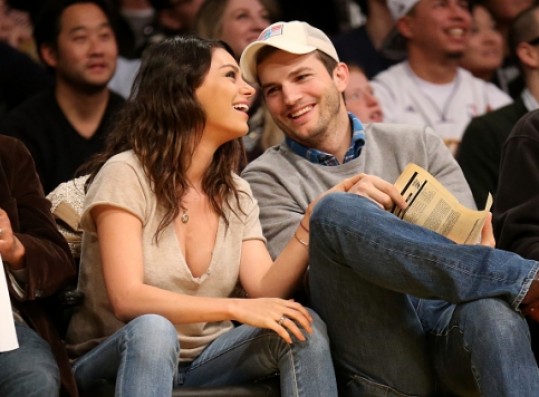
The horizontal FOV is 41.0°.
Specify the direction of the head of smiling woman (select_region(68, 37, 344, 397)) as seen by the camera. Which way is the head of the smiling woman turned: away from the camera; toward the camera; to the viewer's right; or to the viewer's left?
to the viewer's right

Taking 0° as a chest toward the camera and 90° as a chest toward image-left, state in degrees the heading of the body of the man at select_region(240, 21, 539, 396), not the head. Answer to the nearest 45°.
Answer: approximately 0°

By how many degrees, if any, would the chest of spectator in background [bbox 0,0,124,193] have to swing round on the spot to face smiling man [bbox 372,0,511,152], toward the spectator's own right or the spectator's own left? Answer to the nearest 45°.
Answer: approximately 45° to the spectator's own left

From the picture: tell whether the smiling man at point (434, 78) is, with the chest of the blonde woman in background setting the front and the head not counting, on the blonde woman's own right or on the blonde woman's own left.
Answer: on the blonde woman's own left

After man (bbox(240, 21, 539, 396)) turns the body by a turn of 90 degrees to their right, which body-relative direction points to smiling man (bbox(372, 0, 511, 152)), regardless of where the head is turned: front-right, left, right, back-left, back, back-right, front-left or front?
right

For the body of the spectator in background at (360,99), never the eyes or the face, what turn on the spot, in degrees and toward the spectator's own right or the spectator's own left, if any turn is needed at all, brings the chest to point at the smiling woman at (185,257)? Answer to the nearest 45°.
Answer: approximately 45° to the spectator's own right

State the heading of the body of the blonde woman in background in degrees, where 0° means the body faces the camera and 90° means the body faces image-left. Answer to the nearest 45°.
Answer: approximately 315°

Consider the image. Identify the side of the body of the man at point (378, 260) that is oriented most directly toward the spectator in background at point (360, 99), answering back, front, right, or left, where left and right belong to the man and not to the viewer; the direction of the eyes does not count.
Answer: back

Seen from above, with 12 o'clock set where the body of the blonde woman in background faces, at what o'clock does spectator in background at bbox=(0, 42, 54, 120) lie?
The spectator in background is roughly at 4 o'clock from the blonde woman in background.

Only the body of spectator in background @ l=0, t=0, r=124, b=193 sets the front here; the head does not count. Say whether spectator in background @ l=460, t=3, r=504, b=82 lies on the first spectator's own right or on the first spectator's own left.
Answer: on the first spectator's own left

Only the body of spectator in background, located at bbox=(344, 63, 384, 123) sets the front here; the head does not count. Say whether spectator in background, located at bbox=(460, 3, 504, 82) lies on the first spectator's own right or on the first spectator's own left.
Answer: on the first spectator's own left
